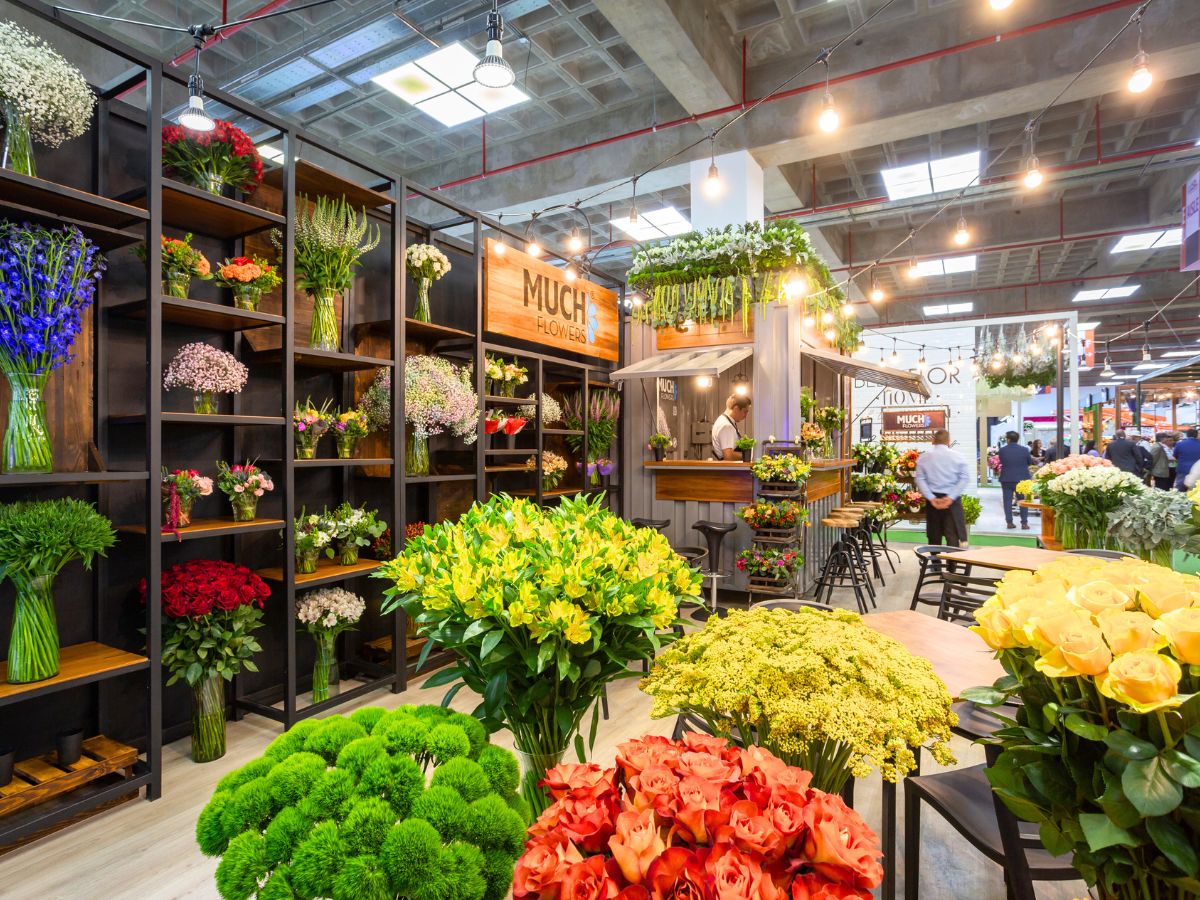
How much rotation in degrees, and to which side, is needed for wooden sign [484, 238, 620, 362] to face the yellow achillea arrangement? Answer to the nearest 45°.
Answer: approximately 45° to its right

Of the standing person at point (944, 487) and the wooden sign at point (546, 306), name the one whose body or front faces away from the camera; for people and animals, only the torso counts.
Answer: the standing person

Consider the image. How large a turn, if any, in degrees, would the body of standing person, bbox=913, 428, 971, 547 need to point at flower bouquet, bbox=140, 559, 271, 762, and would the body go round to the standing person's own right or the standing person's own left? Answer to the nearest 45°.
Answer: approximately 135° to the standing person's own left

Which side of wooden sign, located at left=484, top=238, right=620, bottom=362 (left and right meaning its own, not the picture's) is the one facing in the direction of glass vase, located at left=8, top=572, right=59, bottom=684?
right

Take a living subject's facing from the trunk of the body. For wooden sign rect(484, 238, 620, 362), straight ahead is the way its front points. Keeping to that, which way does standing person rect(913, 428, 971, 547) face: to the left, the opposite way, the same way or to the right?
to the left

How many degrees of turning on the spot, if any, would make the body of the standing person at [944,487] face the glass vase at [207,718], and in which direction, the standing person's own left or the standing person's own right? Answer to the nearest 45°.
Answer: approximately 135° to the standing person's own left

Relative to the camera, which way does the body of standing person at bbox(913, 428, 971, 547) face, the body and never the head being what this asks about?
away from the camera

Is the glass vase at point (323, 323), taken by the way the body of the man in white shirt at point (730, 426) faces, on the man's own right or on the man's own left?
on the man's own right

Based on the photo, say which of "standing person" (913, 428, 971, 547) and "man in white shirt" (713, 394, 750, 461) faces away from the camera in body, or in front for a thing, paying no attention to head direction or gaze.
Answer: the standing person

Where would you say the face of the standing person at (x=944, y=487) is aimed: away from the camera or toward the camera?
away from the camera

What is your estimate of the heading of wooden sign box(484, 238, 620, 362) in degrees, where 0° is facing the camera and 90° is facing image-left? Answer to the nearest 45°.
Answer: approximately 315°
